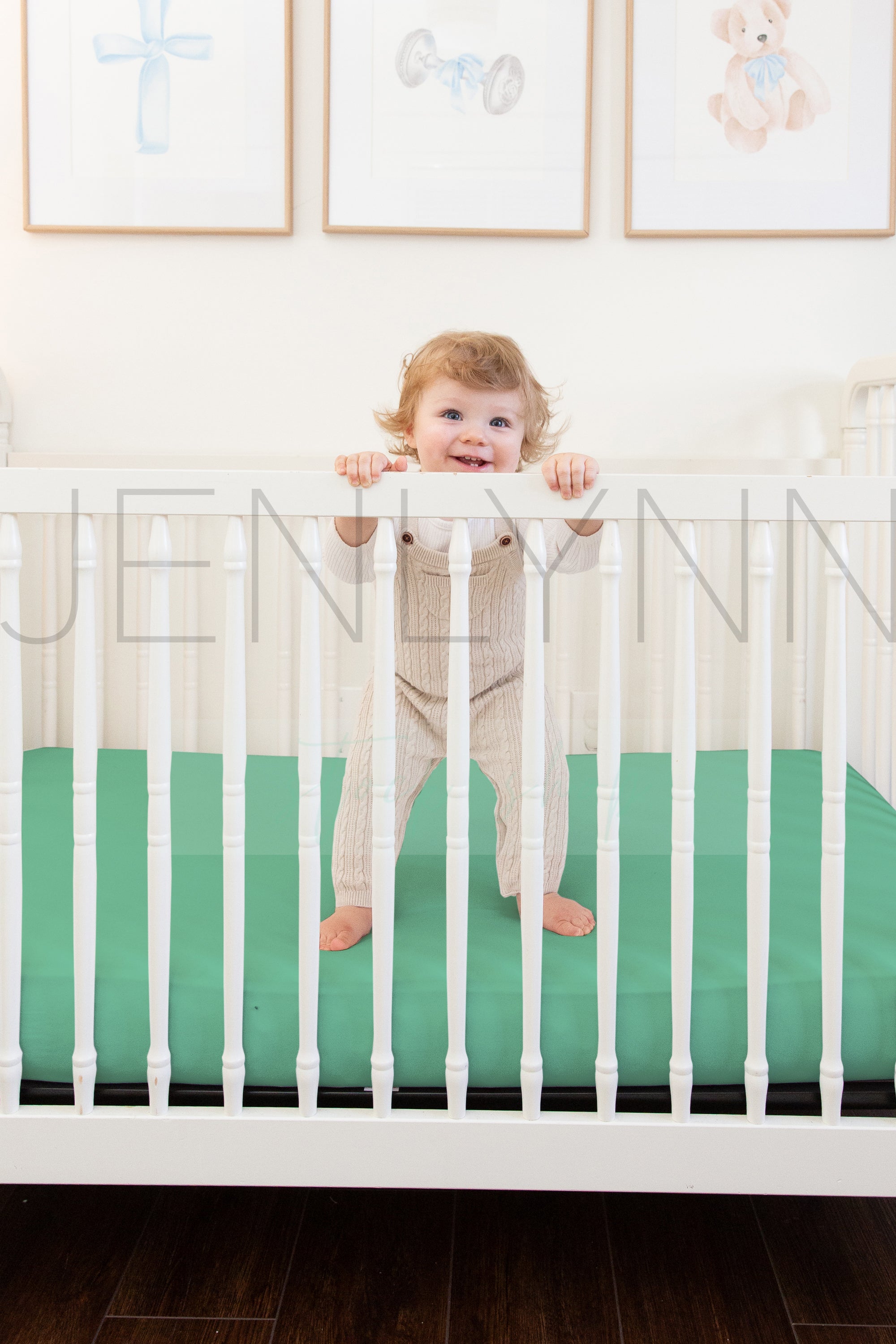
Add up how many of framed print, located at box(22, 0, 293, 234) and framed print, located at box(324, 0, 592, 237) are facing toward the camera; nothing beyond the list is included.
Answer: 2

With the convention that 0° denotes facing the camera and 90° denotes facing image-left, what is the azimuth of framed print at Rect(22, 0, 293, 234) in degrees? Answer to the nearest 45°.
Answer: approximately 0°

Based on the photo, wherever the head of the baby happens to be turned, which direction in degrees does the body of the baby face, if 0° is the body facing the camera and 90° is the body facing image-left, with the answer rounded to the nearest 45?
approximately 0°

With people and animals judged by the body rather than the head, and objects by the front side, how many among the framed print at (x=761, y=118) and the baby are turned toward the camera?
2

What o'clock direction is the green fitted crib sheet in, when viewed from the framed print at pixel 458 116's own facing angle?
The green fitted crib sheet is roughly at 12 o'clock from the framed print.
